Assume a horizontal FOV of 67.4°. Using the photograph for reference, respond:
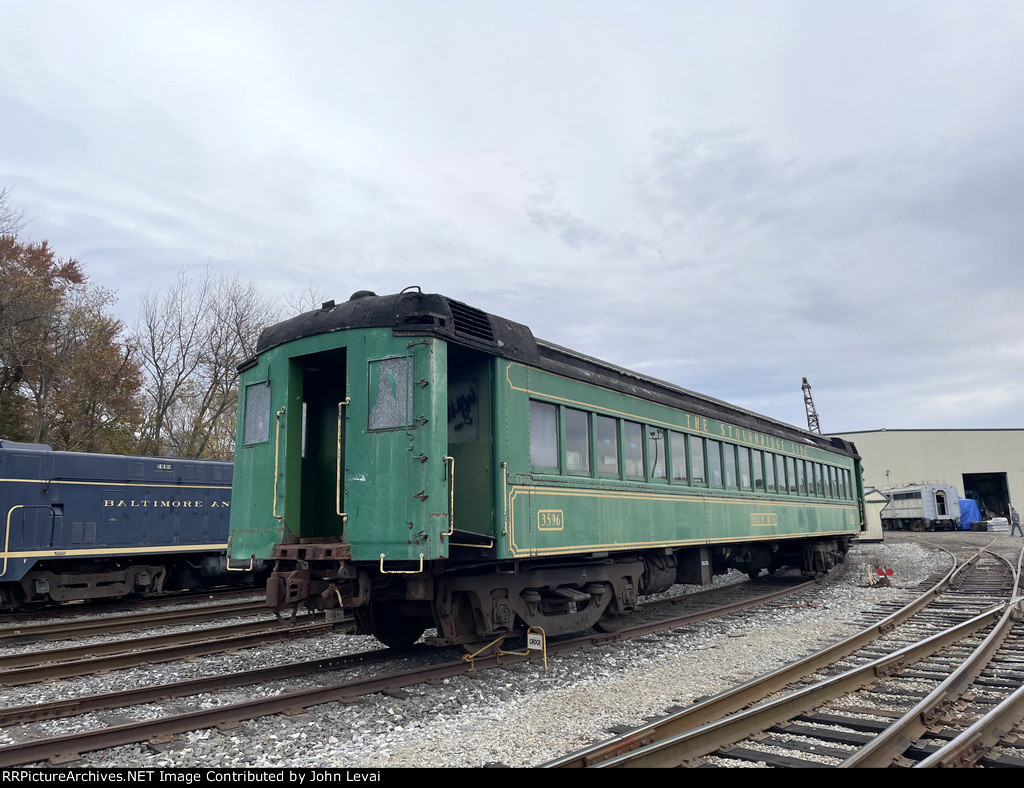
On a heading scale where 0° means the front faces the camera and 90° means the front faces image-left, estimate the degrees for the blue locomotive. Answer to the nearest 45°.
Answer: approximately 45°

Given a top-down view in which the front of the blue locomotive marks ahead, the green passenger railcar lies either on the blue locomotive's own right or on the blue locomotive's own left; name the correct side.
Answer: on the blue locomotive's own left

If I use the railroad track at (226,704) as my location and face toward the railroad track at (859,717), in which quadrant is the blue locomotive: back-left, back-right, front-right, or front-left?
back-left

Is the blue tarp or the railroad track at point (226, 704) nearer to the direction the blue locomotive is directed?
the railroad track

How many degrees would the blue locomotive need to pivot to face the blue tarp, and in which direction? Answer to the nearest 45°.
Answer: approximately 135° to its left

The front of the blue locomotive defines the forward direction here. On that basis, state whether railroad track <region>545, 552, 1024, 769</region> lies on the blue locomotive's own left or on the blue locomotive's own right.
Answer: on the blue locomotive's own left

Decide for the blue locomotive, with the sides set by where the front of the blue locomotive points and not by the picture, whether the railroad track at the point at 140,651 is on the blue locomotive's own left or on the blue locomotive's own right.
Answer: on the blue locomotive's own left
